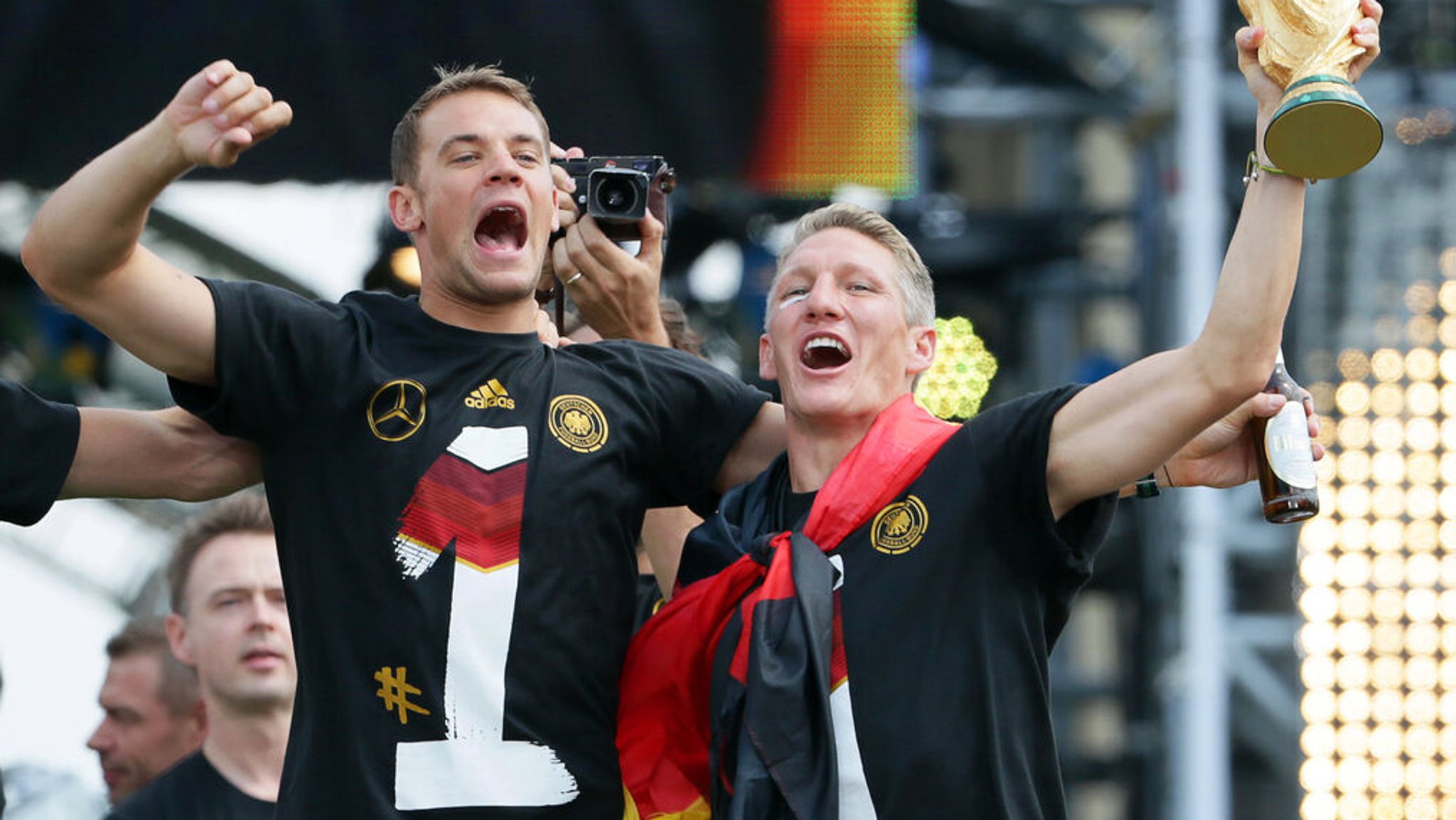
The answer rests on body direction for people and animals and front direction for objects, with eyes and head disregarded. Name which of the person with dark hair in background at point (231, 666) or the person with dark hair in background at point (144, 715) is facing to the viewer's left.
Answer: the person with dark hair in background at point (144, 715)

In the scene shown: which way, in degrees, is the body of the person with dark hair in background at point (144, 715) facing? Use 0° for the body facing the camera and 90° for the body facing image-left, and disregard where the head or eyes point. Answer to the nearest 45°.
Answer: approximately 90°

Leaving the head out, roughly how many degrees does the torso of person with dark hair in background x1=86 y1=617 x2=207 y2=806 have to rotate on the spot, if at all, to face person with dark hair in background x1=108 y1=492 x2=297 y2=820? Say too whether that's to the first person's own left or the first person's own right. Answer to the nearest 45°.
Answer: approximately 90° to the first person's own left

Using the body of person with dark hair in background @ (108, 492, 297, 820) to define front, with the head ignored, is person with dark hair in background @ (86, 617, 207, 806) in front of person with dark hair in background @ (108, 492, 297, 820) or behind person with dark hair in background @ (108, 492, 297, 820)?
behind

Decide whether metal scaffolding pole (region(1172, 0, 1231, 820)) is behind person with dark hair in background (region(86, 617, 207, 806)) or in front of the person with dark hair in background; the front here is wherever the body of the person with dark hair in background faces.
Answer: behind

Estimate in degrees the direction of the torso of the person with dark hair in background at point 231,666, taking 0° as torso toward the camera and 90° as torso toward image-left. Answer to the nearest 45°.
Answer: approximately 315°
